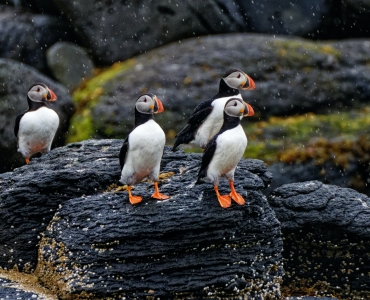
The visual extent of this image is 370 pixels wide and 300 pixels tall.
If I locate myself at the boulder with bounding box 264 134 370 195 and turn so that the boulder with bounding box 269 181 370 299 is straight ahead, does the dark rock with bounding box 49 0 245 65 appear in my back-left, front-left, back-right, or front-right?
back-right

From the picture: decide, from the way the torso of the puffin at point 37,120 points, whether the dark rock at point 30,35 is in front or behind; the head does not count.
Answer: behind

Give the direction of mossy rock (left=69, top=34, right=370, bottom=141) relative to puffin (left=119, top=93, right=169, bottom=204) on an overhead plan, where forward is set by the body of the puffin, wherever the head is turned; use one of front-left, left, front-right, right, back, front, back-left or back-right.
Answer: back-left

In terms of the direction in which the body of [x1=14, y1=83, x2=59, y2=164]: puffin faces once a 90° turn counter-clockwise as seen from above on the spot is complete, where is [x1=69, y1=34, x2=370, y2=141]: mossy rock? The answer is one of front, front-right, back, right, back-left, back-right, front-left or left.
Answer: front

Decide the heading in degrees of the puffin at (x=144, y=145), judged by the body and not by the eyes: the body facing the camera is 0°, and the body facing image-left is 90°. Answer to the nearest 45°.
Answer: approximately 315°

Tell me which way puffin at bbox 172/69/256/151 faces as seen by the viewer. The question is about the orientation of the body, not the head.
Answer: to the viewer's right

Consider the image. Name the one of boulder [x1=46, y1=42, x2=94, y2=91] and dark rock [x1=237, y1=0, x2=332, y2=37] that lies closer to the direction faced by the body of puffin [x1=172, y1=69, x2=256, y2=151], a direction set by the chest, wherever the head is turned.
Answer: the dark rock

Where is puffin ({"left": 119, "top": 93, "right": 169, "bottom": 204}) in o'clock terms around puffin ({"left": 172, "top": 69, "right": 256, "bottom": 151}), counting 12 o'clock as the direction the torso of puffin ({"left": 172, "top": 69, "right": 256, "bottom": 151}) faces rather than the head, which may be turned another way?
puffin ({"left": 119, "top": 93, "right": 169, "bottom": 204}) is roughly at 4 o'clock from puffin ({"left": 172, "top": 69, "right": 256, "bottom": 151}).

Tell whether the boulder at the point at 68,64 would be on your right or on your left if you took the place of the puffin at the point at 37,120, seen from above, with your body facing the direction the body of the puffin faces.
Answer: on your left
